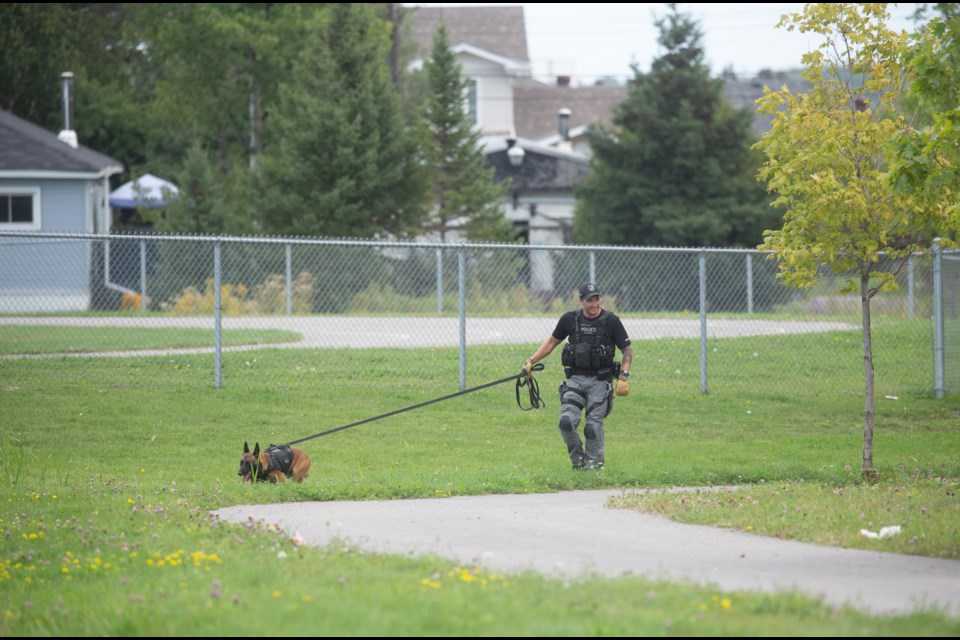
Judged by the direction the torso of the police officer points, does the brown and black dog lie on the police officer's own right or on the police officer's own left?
on the police officer's own right

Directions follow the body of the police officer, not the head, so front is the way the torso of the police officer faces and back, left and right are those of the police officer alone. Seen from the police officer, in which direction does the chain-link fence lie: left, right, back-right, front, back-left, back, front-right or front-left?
back

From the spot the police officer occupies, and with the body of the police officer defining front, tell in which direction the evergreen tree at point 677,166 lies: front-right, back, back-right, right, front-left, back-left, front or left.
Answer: back

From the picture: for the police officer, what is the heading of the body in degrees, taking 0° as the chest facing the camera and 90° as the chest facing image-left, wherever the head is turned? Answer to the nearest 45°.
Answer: approximately 0°

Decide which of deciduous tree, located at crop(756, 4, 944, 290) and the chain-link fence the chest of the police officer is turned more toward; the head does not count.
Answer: the deciduous tree

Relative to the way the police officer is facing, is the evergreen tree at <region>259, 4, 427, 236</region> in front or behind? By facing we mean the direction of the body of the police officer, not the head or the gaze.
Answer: behind

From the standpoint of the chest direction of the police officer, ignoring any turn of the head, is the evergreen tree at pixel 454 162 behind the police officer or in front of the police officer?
behind

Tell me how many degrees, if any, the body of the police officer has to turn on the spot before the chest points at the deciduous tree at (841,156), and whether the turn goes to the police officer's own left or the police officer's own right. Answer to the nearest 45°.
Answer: approximately 90° to the police officer's own left
